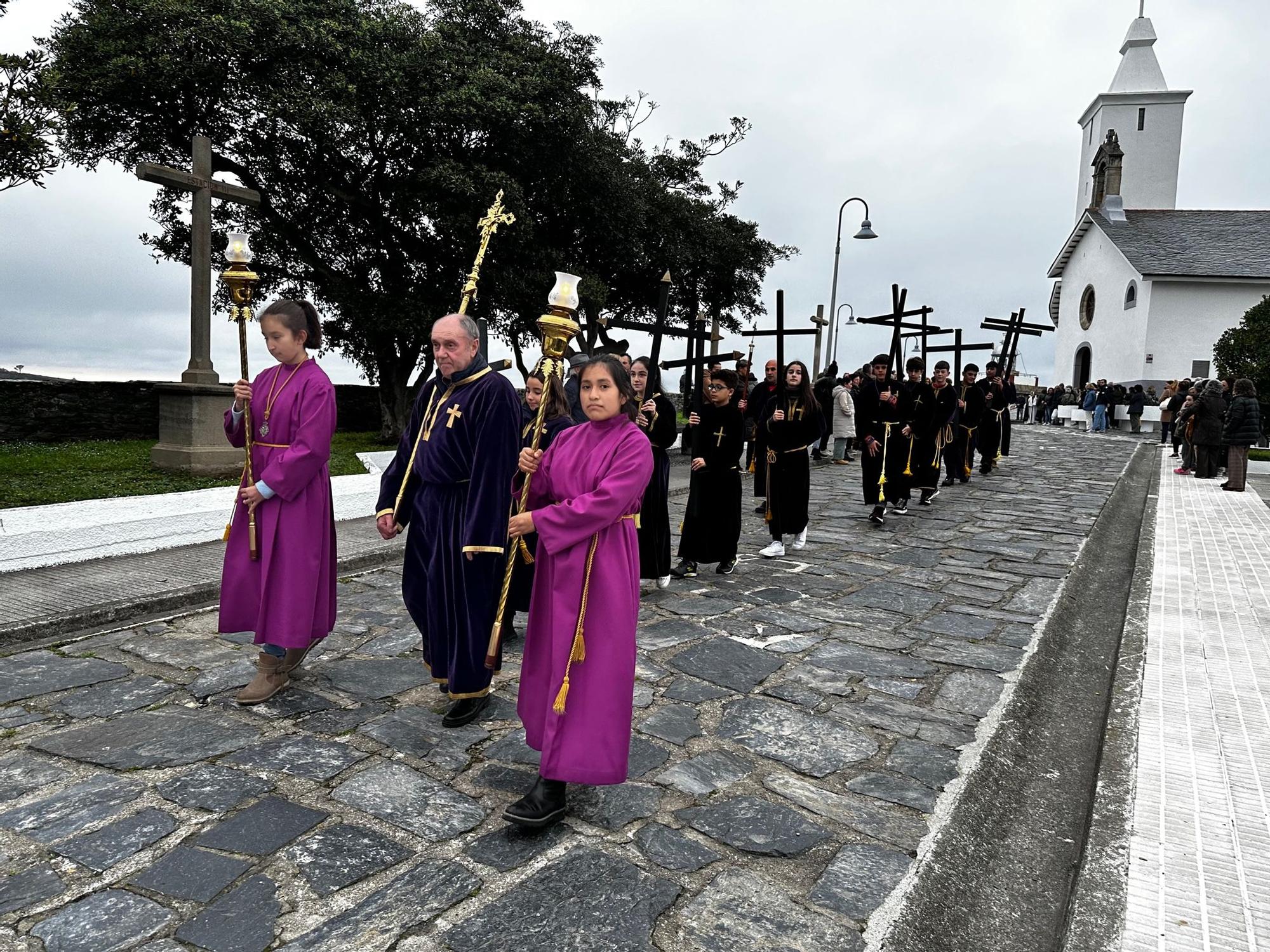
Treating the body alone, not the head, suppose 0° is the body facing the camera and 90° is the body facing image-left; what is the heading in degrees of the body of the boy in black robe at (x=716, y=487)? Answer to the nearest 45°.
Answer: approximately 45°

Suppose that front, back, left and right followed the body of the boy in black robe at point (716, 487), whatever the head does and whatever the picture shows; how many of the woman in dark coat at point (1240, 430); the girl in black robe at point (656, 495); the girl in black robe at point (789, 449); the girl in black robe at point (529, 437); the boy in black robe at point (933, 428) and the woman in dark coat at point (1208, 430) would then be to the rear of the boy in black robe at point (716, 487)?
4

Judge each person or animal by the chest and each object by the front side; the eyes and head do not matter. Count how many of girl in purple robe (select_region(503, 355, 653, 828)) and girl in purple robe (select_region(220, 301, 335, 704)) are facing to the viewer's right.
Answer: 0

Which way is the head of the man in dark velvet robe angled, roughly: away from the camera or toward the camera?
toward the camera

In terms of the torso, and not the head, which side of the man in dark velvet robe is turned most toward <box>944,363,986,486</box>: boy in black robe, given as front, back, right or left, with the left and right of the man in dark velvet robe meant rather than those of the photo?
back

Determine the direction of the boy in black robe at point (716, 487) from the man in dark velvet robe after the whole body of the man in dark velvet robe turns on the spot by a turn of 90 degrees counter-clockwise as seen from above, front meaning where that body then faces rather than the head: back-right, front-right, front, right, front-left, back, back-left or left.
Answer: left

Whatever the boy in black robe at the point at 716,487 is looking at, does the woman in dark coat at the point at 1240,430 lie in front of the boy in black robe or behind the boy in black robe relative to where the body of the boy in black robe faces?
behind

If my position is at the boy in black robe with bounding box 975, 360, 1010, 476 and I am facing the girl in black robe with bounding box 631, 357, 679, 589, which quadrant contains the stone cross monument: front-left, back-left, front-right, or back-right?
front-right

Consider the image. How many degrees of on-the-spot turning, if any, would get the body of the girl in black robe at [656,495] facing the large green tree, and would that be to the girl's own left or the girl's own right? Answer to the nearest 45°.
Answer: approximately 90° to the girl's own right

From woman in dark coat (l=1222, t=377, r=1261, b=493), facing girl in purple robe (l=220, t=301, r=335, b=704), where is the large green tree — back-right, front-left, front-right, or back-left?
front-right

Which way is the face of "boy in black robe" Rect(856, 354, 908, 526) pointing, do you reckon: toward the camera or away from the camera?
toward the camera

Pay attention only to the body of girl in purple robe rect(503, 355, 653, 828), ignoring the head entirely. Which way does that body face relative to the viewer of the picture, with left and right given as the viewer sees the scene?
facing the viewer and to the left of the viewer

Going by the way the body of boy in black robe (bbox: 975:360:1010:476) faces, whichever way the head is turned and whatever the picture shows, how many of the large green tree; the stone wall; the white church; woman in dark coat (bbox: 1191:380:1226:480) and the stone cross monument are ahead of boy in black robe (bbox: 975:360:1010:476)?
3

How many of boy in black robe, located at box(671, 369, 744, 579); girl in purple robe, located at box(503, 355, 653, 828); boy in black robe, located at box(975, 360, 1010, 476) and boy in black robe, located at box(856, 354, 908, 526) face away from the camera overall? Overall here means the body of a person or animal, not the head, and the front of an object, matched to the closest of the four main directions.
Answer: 0

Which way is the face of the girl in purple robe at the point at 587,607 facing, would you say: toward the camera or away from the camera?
toward the camera

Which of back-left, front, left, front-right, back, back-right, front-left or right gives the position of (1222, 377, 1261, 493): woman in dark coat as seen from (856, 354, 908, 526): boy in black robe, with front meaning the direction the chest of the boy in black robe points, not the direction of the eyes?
back-left

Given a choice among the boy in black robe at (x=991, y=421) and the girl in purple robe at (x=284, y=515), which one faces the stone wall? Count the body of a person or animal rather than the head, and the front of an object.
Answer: the boy in black robe

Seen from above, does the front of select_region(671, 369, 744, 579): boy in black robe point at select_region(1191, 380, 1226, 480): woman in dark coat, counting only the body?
no

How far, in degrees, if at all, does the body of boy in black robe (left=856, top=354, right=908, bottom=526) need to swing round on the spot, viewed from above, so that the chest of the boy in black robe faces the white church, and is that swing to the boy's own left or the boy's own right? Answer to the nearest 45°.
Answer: approximately 180°
